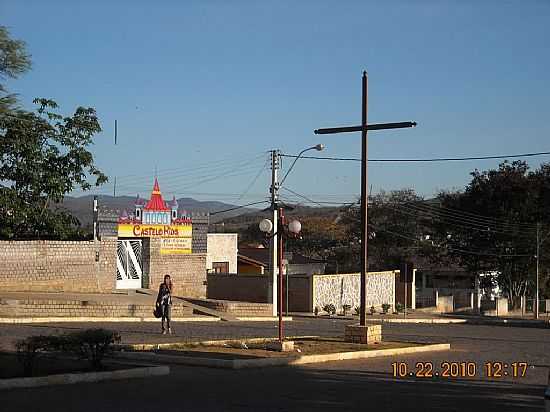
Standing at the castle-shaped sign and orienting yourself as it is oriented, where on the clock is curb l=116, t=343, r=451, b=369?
The curb is roughly at 12 o'clock from the castle-shaped sign.

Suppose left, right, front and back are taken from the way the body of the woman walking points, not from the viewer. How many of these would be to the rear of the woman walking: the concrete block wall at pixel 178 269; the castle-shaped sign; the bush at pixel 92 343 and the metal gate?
3

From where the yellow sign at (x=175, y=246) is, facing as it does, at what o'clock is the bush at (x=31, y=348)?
The bush is roughly at 12 o'clock from the yellow sign.

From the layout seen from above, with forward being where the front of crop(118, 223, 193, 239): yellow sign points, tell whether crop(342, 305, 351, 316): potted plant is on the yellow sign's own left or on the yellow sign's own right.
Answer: on the yellow sign's own left

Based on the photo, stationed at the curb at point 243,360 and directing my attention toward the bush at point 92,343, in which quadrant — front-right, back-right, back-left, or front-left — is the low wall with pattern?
back-right

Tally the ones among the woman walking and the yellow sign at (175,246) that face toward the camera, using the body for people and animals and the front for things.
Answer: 2

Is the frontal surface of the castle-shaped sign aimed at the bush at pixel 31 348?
yes

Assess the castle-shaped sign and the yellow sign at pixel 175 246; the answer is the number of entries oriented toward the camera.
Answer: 2
